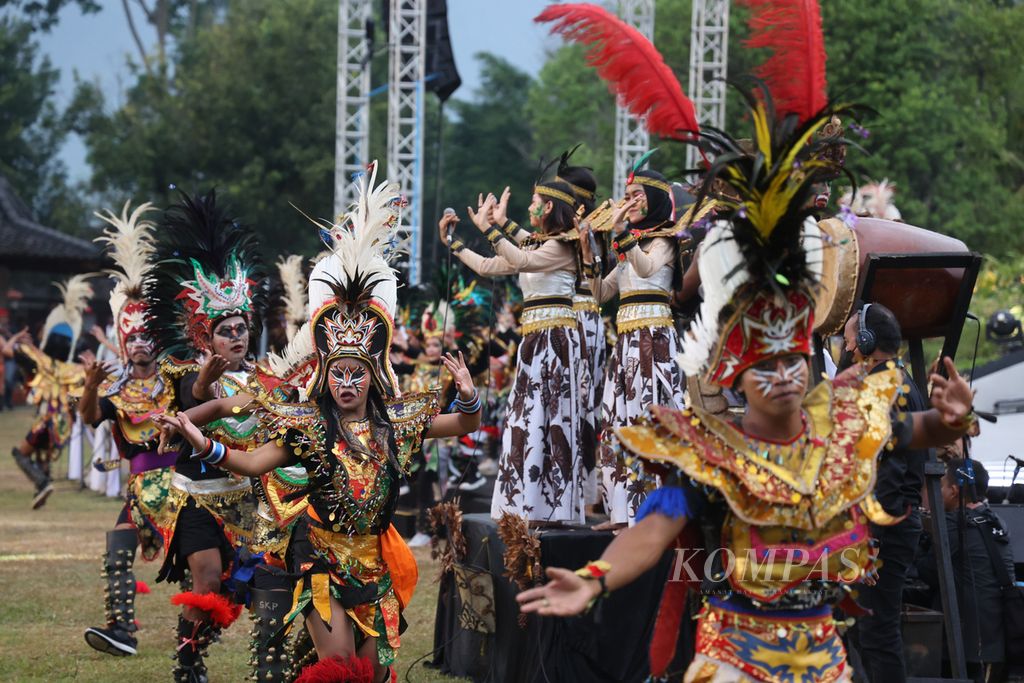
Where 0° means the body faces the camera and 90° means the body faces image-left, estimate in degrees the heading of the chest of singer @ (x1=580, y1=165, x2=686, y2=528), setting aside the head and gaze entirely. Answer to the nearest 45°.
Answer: approximately 90°

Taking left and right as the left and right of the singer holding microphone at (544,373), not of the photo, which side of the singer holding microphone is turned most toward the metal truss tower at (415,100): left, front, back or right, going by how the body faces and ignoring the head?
right

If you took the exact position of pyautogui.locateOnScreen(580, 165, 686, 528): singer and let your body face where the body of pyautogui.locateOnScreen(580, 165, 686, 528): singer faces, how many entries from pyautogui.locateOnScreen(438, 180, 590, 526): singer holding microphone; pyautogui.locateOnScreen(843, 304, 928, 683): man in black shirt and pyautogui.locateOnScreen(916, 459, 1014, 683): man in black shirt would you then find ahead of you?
1

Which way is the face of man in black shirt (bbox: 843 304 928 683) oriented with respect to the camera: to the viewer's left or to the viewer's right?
to the viewer's left

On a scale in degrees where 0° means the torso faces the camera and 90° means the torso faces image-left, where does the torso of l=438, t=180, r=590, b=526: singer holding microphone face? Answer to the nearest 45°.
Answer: approximately 90°

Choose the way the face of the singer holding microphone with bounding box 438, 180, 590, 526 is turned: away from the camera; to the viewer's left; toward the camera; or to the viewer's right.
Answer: to the viewer's left

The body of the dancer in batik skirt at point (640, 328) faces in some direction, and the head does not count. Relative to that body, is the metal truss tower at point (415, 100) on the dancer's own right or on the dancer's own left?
on the dancer's own right

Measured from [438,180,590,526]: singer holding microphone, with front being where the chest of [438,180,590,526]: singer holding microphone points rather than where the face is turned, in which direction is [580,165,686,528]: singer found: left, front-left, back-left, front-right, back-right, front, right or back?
back

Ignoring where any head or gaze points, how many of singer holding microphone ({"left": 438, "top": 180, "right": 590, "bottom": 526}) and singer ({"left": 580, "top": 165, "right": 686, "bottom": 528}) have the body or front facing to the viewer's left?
2

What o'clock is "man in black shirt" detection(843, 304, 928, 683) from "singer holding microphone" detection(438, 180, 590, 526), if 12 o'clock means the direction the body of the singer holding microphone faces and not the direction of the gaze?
The man in black shirt is roughly at 7 o'clock from the singer holding microphone.

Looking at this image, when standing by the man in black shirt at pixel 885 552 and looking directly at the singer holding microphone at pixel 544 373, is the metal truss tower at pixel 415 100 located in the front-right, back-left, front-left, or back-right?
front-right

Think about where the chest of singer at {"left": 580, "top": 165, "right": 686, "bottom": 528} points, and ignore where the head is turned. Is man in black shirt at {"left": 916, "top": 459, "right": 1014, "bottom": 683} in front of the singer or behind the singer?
behind

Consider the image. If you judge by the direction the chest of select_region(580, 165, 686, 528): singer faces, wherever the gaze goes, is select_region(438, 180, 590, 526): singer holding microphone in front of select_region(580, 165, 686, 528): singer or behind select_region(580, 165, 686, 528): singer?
in front
